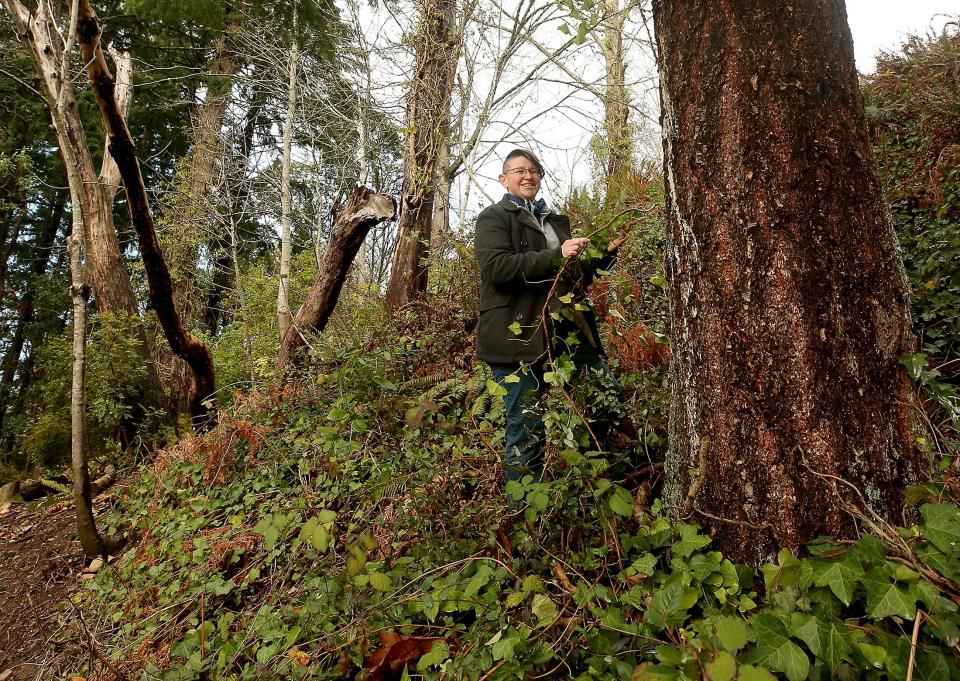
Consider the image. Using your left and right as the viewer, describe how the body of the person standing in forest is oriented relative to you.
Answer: facing the viewer and to the right of the viewer

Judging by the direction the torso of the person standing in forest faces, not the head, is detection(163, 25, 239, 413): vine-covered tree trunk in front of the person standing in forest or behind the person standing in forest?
behind

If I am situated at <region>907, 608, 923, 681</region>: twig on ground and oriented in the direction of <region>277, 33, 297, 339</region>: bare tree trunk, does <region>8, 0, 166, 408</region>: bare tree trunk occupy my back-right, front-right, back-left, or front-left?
front-left

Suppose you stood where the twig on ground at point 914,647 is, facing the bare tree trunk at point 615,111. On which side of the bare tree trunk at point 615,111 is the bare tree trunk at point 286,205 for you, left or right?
left

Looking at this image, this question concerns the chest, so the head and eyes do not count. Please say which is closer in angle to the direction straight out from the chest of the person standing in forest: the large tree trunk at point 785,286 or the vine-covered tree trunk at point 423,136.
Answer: the large tree trunk

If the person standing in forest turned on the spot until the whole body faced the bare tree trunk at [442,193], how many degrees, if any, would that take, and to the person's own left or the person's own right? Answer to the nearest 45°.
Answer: approximately 135° to the person's own left

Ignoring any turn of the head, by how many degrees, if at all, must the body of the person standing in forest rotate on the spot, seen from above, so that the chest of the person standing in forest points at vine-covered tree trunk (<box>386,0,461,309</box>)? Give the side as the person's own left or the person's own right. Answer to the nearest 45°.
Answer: approximately 135° to the person's own left

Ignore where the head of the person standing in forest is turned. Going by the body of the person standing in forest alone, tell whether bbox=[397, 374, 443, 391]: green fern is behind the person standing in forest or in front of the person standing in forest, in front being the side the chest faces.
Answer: behind

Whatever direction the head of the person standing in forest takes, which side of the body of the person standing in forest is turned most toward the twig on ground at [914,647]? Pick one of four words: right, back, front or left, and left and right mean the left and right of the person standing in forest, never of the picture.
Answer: front

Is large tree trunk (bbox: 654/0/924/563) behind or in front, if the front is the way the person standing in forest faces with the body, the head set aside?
in front

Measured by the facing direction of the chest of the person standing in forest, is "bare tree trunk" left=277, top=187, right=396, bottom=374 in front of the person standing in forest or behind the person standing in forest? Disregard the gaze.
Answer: behind

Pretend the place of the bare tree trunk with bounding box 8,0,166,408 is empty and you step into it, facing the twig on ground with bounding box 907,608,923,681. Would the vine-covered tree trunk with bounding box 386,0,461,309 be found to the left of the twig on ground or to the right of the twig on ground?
left

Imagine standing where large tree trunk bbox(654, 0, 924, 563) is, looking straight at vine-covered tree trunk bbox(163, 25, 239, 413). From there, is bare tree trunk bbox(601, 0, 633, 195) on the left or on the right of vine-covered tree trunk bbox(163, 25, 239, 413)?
right
